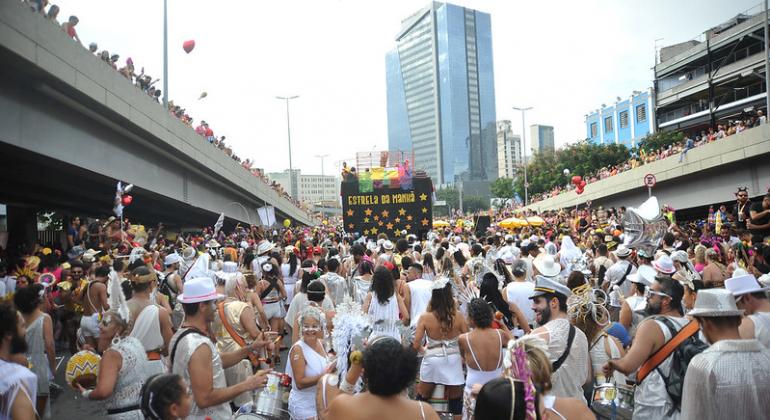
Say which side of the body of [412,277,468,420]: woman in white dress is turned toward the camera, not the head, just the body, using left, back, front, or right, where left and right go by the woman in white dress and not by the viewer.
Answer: back

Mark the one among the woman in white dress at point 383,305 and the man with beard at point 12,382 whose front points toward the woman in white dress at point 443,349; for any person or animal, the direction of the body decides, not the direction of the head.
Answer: the man with beard

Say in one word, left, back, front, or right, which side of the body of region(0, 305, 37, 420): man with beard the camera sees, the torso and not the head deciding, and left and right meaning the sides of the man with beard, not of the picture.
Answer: right

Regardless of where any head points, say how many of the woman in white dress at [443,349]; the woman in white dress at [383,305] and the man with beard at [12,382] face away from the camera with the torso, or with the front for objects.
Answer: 2

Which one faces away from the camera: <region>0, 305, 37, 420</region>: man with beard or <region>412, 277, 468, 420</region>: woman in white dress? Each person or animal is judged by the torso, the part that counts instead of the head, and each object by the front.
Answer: the woman in white dress

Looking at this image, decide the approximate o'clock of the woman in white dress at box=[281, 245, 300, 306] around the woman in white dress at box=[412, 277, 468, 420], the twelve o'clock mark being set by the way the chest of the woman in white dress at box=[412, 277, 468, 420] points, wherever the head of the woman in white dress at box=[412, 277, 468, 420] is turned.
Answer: the woman in white dress at box=[281, 245, 300, 306] is roughly at 11 o'clock from the woman in white dress at box=[412, 277, 468, 420].

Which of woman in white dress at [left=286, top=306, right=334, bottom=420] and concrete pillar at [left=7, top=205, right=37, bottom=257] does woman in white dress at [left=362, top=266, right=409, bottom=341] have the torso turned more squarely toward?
the concrete pillar

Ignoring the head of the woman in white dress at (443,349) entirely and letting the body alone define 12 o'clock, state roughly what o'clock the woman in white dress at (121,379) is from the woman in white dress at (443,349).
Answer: the woman in white dress at (121,379) is roughly at 8 o'clock from the woman in white dress at (443,349).

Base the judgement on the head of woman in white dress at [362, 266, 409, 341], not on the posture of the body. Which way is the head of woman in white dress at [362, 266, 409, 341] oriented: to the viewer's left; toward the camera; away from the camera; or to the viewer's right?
away from the camera

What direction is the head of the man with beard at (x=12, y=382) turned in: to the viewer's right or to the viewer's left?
to the viewer's right

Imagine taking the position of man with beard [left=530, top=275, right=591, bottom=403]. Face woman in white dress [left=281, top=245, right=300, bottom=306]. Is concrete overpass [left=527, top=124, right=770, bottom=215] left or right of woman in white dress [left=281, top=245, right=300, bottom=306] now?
right

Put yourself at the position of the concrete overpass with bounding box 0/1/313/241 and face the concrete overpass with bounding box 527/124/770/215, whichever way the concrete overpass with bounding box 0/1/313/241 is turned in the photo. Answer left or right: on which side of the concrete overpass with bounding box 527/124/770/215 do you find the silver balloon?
right

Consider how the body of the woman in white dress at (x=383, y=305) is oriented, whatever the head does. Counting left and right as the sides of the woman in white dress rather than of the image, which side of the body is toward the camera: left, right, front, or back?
back
